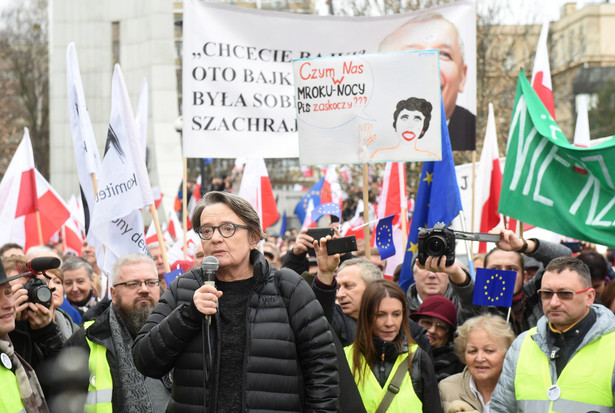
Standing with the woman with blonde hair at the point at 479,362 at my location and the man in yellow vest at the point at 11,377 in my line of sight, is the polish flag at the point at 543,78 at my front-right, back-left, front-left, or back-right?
back-right

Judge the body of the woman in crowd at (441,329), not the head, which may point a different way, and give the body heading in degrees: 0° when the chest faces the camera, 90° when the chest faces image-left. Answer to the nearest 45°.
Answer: approximately 45°

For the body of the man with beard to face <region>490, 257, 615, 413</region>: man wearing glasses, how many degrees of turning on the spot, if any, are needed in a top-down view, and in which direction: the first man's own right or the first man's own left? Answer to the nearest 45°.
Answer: approximately 45° to the first man's own left

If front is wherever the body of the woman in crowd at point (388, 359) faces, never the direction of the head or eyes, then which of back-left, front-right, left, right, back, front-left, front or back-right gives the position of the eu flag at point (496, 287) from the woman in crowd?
back-left

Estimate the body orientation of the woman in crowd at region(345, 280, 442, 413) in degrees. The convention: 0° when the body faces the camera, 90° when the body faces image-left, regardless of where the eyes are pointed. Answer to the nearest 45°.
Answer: approximately 0°

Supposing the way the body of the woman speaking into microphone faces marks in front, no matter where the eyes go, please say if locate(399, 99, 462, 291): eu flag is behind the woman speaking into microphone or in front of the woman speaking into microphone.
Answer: behind

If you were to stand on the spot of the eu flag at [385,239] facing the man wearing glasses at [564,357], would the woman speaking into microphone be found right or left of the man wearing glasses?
right

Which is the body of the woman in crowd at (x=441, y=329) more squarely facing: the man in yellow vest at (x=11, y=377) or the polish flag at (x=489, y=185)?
the man in yellow vest
